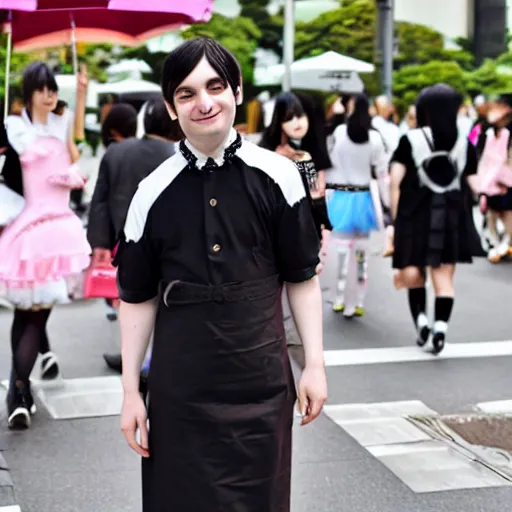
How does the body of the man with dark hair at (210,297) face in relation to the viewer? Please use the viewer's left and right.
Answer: facing the viewer

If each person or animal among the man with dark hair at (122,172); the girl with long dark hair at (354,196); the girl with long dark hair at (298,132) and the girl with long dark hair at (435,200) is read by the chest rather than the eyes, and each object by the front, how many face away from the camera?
3

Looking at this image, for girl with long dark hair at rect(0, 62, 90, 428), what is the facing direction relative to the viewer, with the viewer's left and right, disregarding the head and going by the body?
facing the viewer and to the right of the viewer

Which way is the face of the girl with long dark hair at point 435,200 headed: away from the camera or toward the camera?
away from the camera

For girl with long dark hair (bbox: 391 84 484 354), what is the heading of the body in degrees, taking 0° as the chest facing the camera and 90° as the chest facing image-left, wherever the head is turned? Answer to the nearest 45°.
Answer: approximately 180°

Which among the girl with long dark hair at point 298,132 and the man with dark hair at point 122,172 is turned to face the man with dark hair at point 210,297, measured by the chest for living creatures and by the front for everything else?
the girl with long dark hair

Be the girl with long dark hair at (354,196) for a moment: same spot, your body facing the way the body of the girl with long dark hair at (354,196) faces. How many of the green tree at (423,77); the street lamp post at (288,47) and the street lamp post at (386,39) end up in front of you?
3

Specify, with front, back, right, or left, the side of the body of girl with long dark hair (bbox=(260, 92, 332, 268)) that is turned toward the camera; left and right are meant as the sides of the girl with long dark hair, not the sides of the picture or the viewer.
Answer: front

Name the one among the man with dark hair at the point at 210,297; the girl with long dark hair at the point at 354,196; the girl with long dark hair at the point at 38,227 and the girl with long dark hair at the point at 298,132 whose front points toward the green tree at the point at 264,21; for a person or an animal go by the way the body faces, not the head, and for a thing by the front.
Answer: the girl with long dark hair at the point at 354,196

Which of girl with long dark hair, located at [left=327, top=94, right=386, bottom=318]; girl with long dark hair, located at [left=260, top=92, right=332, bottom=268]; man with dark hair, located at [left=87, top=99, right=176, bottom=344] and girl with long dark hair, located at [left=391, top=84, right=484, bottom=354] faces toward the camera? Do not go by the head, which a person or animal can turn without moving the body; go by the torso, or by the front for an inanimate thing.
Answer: girl with long dark hair, located at [left=260, top=92, right=332, bottom=268]

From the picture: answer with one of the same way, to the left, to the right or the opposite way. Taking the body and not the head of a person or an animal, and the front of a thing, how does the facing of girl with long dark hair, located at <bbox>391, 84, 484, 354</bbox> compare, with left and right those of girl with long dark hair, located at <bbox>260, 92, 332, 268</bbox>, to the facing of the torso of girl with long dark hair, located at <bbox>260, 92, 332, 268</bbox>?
the opposite way

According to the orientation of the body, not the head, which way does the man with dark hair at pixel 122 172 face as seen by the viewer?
away from the camera

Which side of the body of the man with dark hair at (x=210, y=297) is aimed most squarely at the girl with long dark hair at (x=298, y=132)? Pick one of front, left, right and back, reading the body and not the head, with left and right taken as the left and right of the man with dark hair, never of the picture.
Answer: back

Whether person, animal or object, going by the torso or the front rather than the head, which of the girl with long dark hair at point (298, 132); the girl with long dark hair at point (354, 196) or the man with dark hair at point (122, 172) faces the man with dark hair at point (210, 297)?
the girl with long dark hair at point (298, 132)

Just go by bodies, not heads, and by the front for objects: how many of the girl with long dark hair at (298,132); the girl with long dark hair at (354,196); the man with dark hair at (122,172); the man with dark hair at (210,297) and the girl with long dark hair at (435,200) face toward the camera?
2
